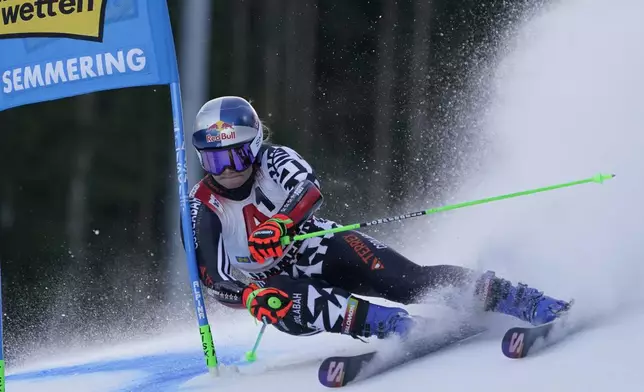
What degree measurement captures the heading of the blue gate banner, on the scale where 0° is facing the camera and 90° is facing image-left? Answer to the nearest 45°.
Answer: approximately 0°

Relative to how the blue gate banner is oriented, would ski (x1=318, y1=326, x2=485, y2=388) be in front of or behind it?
in front

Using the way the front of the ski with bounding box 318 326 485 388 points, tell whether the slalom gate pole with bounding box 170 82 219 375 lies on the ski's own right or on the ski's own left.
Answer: on the ski's own right

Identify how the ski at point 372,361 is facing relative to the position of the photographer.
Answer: facing the viewer and to the left of the viewer

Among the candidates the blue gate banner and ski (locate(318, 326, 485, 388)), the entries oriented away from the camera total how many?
0

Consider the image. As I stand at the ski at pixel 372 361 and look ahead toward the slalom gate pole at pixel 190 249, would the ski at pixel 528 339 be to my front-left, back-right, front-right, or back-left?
back-right

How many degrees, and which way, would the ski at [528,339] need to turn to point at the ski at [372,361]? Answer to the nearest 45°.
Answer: approximately 45° to its right

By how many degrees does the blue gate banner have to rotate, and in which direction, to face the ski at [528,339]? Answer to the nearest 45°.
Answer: approximately 45° to its left
